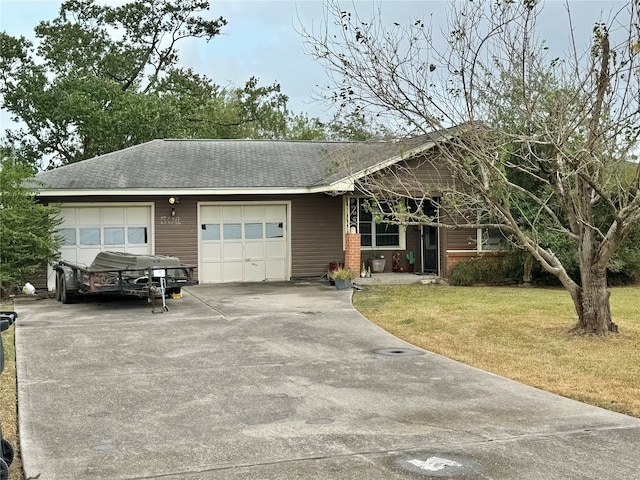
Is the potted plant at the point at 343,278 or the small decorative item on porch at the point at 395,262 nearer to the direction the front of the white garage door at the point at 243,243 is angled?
the potted plant

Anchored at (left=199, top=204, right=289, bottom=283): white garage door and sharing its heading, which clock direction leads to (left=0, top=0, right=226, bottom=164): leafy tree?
The leafy tree is roughly at 5 o'clock from the white garage door.

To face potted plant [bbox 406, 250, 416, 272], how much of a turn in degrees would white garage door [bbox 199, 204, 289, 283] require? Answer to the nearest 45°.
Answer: approximately 90° to its left

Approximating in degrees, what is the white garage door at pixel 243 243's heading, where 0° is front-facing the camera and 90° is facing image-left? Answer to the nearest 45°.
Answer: approximately 0°

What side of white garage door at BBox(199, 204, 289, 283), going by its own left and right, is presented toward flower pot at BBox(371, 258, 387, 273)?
left

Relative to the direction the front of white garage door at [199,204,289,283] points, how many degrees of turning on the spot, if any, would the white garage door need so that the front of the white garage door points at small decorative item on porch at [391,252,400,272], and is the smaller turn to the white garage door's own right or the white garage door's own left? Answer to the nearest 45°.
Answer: approximately 90° to the white garage door's own left

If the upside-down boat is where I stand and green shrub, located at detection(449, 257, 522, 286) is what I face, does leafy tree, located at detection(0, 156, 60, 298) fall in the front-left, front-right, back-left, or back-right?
back-left

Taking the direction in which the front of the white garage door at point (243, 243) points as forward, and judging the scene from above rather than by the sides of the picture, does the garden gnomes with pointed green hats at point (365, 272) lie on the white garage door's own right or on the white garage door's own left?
on the white garage door's own left

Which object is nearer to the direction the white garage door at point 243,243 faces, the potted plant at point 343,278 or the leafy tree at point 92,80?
the potted plant

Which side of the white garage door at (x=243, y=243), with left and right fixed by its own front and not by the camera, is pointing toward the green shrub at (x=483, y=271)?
left
